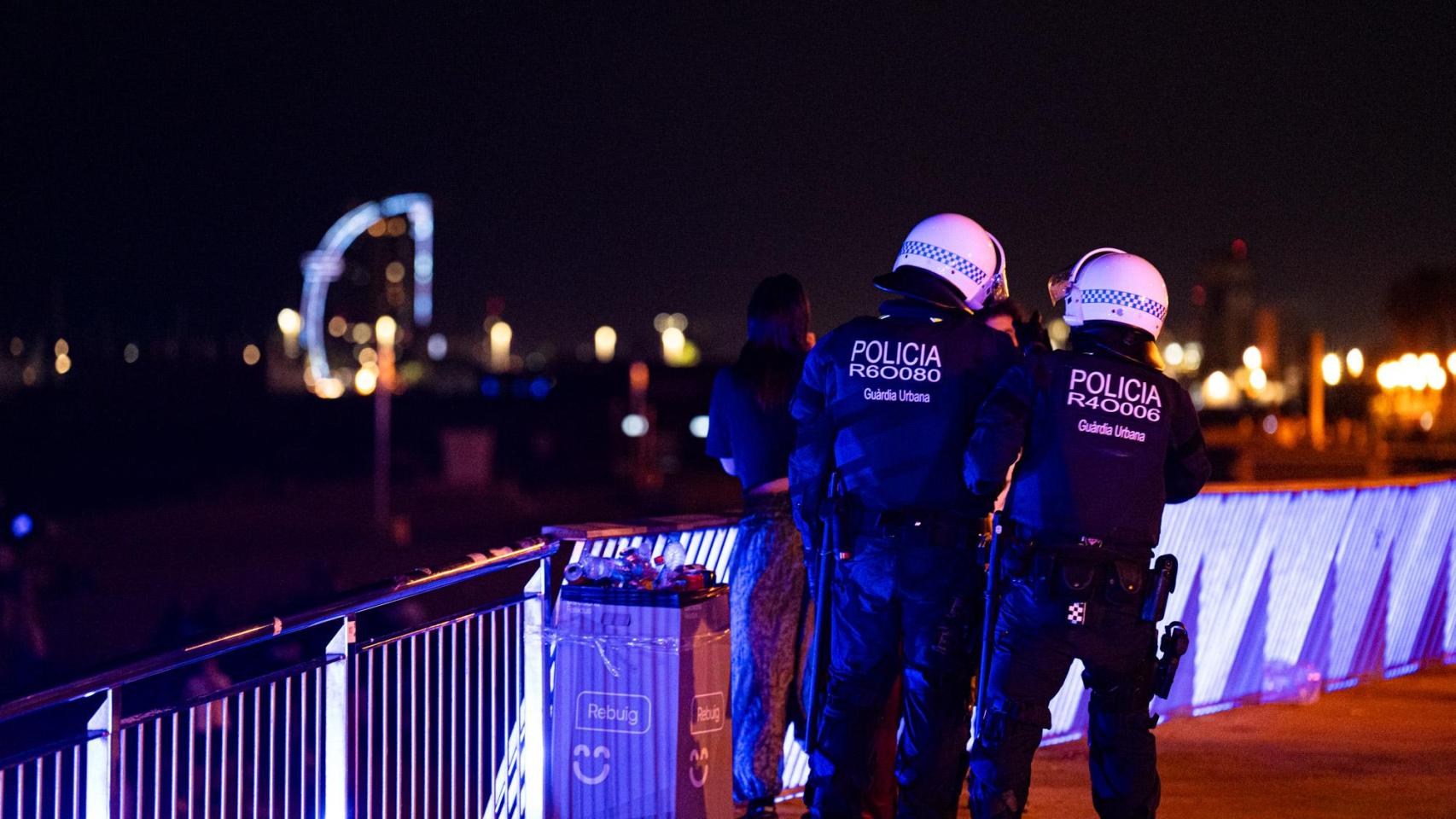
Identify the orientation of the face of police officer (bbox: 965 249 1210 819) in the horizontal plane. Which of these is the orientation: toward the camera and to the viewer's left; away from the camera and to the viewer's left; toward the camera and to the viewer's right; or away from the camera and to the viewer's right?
away from the camera and to the viewer's left

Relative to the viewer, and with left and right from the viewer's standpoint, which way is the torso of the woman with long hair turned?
facing away from the viewer and to the right of the viewer

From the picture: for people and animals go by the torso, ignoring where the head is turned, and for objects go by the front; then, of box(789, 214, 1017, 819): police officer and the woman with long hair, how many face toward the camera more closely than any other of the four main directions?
0

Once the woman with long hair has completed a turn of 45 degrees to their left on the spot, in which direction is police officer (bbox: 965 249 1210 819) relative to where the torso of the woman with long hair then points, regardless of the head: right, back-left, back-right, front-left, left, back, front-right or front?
back-right

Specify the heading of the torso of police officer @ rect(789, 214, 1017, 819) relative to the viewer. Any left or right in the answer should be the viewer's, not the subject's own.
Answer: facing away from the viewer

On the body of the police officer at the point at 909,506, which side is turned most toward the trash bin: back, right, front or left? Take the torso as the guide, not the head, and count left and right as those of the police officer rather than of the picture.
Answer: left

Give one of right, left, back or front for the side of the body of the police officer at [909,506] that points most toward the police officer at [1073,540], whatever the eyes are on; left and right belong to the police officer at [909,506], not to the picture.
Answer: right

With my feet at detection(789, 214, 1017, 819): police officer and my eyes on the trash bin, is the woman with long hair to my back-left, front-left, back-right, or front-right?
front-right
